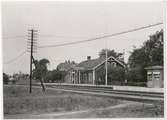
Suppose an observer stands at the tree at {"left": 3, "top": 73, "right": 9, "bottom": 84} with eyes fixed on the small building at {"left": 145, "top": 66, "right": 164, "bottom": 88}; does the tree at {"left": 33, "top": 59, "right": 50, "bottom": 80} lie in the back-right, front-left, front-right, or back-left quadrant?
front-left

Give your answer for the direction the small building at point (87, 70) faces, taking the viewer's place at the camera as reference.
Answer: facing the viewer and to the left of the viewer

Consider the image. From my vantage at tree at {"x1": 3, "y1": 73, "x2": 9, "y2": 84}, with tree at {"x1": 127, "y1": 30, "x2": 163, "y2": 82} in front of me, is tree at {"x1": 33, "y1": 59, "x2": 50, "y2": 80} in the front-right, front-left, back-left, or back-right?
front-left

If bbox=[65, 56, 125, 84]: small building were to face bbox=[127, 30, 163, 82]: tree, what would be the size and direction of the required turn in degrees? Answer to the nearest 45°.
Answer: approximately 90° to its left

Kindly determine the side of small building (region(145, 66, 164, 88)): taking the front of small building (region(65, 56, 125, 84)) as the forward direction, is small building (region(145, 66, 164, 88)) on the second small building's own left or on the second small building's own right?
on the second small building's own left
